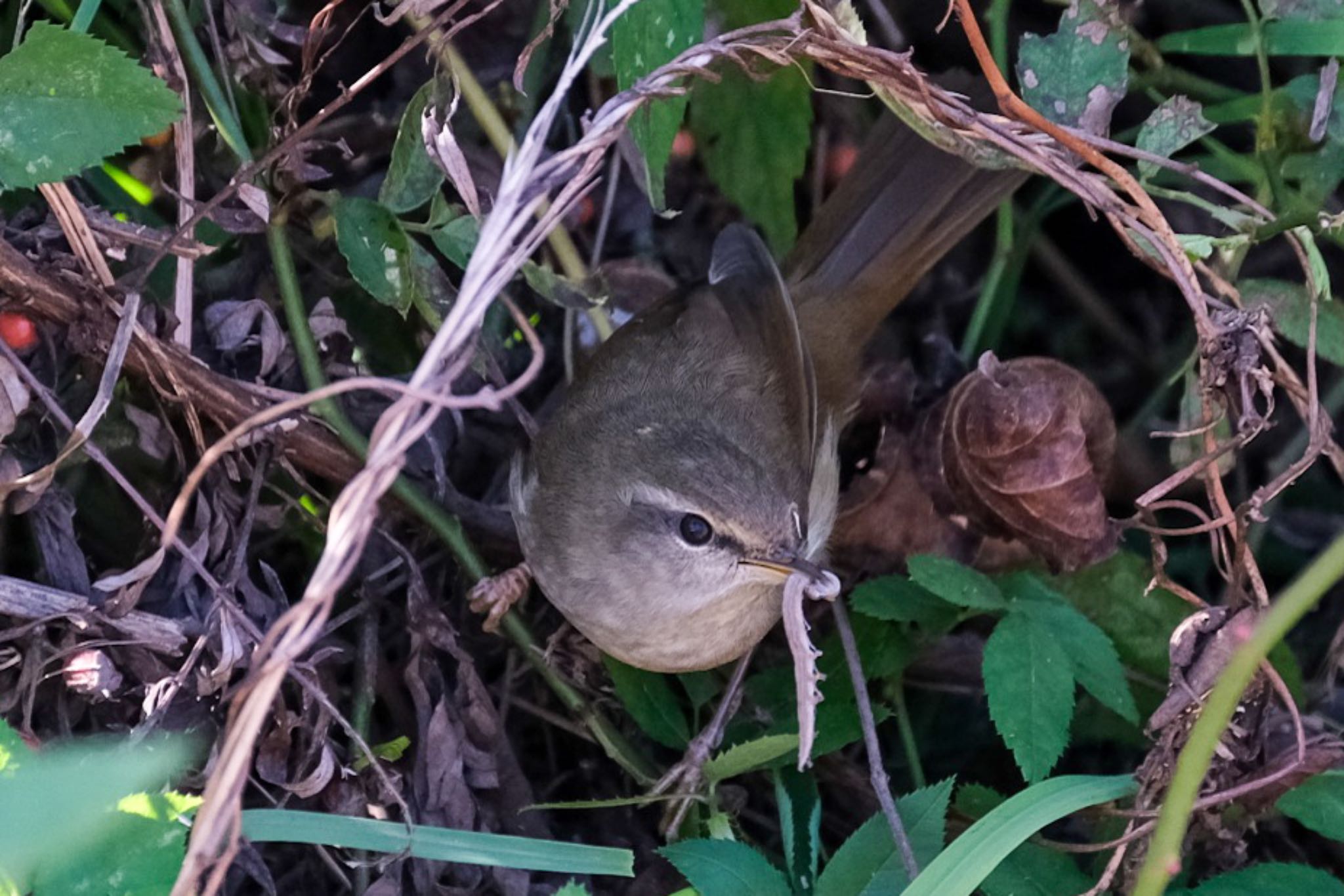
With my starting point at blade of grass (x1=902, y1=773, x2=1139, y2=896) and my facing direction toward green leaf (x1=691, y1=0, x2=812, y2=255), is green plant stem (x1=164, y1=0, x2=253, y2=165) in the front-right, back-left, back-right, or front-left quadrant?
front-left

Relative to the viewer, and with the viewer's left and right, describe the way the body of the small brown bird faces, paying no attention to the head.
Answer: facing the viewer and to the left of the viewer

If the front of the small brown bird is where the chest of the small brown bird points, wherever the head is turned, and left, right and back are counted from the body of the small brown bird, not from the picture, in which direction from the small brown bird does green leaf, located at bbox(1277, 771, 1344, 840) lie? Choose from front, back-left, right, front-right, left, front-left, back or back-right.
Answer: left

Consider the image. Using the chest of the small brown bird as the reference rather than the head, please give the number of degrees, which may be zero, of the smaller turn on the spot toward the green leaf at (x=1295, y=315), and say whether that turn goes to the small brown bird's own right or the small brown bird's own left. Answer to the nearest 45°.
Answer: approximately 135° to the small brown bird's own left

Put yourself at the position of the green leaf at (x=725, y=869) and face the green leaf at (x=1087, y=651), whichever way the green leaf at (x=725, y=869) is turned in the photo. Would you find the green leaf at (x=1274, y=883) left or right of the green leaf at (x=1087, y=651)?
right

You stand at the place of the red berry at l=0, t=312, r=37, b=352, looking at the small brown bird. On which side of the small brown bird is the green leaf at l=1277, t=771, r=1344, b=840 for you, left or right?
right

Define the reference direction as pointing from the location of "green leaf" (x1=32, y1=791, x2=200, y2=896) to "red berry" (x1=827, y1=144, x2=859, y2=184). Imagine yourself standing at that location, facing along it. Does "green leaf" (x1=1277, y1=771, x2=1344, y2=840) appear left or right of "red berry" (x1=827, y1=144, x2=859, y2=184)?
right

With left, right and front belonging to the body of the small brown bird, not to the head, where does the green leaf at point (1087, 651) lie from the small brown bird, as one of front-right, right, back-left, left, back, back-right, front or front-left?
left

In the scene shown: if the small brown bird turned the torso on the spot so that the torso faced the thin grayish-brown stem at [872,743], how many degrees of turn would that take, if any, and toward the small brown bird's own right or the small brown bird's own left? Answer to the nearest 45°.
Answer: approximately 45° to the small brown bird's own left

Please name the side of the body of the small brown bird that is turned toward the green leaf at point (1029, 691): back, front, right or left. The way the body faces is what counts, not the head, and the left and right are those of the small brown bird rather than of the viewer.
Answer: left
